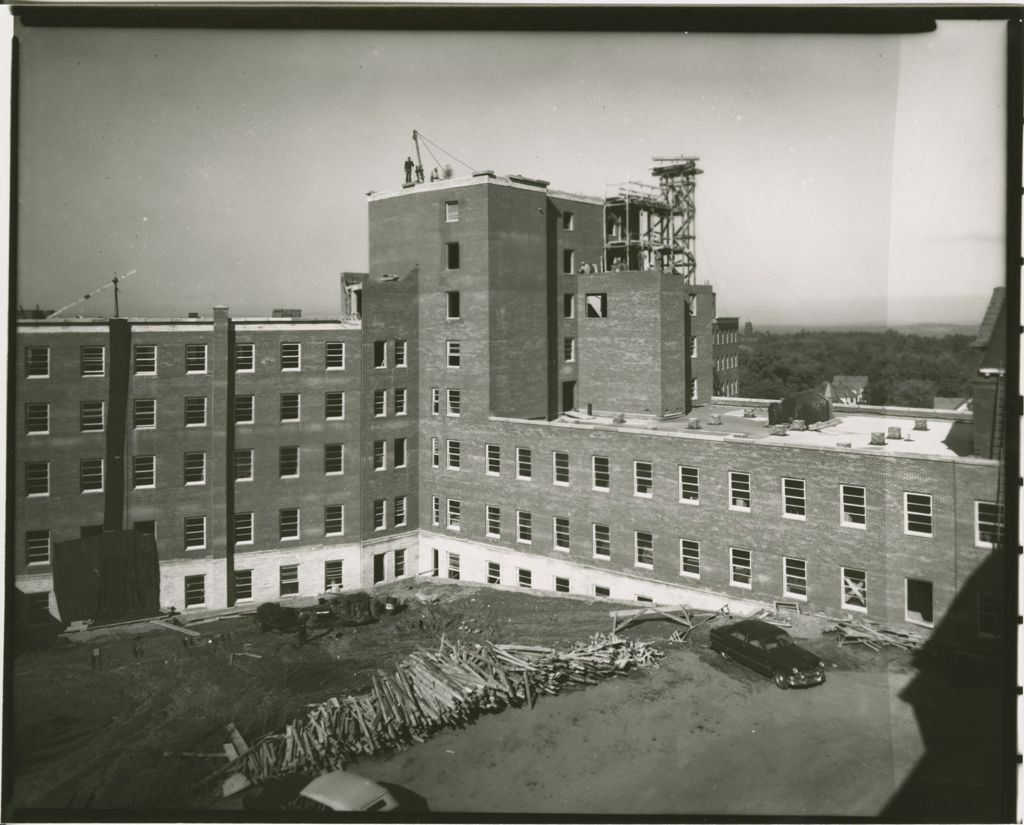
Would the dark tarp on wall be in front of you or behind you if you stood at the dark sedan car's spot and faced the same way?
behind

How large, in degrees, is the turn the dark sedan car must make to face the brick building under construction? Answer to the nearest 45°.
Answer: approximately 180°

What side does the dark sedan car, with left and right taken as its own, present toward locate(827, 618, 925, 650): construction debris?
left

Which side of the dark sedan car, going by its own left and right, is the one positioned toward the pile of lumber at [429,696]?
right
